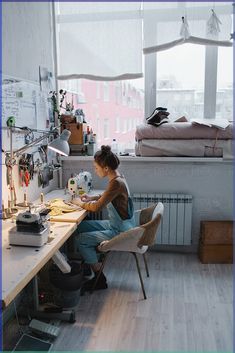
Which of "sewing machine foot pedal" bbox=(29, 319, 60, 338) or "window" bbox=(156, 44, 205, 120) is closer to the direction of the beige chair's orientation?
the sewing machine foot pedal

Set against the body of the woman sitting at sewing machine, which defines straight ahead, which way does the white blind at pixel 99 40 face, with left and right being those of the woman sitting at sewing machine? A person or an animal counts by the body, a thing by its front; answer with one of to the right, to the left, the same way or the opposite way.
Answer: to the left

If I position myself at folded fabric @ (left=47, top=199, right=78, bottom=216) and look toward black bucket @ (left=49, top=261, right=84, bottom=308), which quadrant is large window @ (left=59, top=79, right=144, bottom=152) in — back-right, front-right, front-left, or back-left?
back-left

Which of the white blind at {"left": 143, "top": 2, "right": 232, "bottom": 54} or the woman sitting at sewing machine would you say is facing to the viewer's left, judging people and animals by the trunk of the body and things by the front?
the woman sitting at sewing machine

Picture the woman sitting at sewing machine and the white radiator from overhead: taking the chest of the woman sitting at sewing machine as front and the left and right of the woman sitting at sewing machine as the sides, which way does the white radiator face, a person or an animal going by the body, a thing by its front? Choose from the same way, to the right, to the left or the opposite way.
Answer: to the left

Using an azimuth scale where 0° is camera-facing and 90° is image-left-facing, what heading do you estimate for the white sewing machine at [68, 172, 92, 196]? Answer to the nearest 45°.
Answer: approximately 315°

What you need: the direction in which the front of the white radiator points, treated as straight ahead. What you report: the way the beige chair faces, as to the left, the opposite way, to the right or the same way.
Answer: to the right

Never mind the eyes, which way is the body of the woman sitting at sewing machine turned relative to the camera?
to the viewer's left

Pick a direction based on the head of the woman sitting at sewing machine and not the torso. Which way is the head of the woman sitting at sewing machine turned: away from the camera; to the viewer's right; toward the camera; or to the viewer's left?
to the viewer's left

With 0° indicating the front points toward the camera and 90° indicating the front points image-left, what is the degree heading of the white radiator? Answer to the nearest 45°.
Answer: approximately 0°
